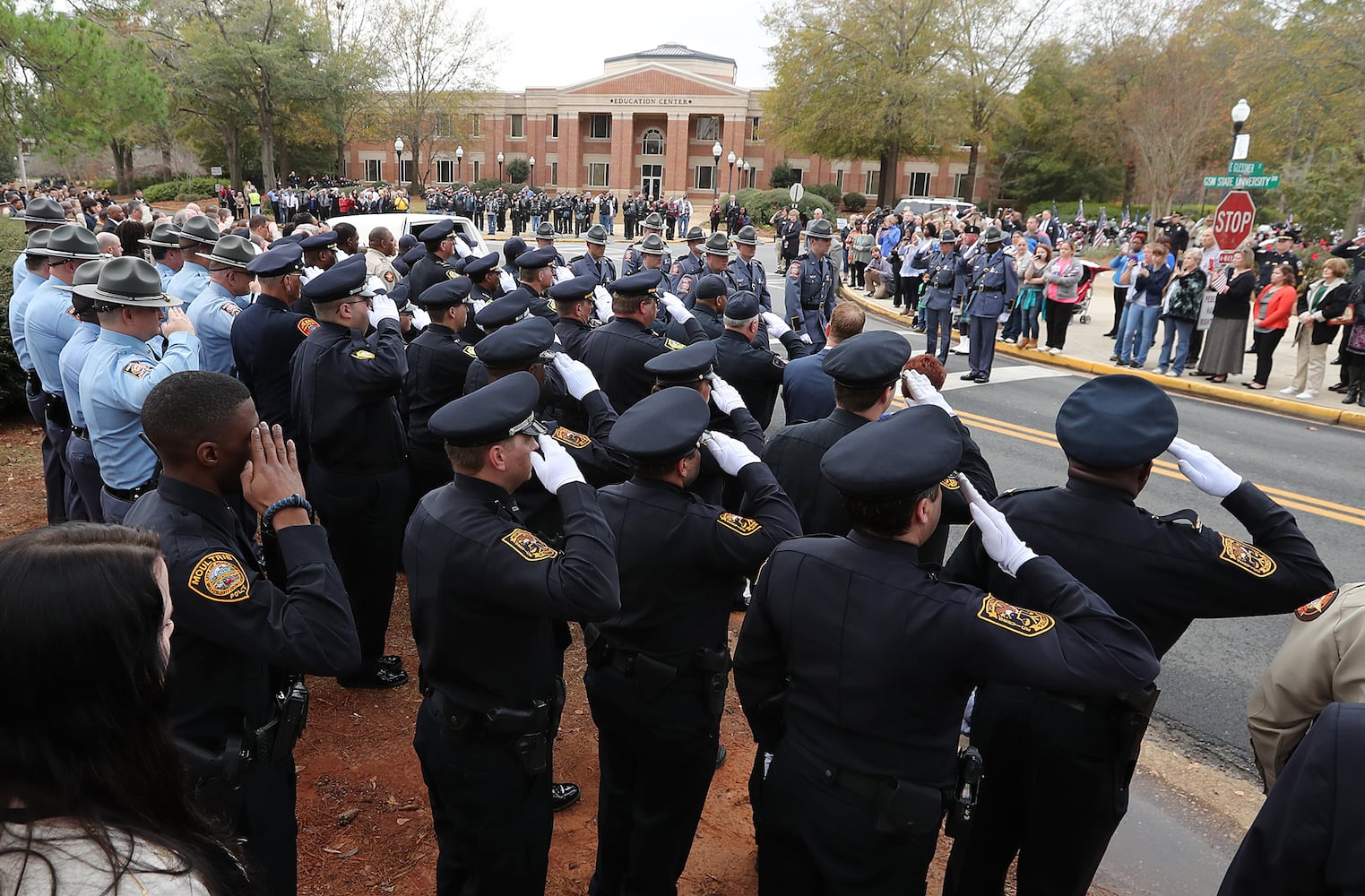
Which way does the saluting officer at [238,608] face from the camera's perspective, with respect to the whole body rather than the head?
to the viewer's right

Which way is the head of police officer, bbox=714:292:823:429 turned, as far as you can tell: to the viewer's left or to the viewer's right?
to the viewer's right

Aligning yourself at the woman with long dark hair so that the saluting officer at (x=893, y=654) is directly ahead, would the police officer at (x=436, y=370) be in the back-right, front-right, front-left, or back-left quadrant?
front-left

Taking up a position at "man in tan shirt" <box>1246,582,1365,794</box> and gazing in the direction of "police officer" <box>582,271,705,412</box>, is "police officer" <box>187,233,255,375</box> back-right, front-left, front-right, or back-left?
front-left

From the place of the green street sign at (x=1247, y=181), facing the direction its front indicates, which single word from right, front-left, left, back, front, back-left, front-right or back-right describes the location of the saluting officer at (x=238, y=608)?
front

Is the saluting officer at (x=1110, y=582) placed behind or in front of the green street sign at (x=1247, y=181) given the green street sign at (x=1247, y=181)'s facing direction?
in front

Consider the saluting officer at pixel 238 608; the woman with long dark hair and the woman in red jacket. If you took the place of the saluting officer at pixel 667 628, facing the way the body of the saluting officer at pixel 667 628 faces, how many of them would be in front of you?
1

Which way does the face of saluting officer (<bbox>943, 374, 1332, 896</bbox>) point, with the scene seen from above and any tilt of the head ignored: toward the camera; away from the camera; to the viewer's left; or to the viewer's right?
away from the camera

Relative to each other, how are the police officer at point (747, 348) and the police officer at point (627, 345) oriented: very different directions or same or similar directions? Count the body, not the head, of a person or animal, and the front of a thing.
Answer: same or similar directions

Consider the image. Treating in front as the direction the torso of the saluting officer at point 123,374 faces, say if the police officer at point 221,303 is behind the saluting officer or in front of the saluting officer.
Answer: in front

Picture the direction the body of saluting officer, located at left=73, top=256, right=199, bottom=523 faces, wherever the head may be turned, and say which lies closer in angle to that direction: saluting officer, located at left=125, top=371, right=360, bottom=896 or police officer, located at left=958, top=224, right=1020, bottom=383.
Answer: the police officer

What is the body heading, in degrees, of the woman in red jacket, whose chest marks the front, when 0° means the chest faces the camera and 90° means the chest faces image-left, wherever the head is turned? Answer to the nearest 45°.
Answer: approximately 45°

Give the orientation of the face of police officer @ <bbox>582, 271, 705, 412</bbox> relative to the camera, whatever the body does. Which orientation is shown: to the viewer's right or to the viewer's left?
to the viewer's right

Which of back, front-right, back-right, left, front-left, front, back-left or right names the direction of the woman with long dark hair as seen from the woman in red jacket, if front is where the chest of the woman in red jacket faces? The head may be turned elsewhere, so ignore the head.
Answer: front-left

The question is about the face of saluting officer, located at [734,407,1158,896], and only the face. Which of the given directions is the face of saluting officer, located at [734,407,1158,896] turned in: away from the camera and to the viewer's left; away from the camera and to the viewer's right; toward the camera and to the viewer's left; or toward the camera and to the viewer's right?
away from the camera and to the viewer's right

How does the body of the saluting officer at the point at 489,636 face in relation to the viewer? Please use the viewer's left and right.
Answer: facing away from the viewer and to the right of the viewer
